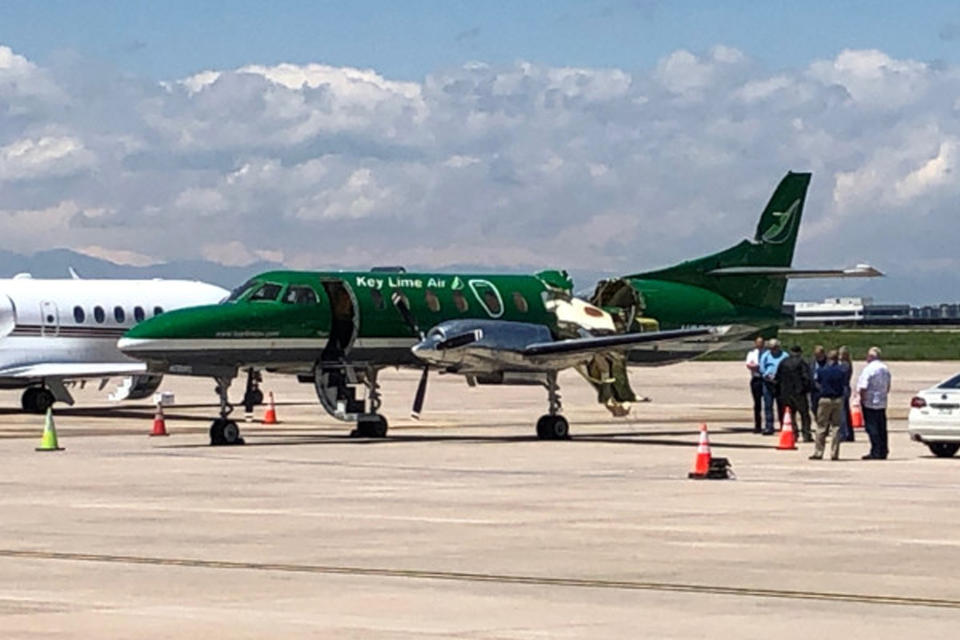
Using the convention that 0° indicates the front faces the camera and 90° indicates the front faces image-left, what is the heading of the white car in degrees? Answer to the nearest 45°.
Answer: approximately 225°

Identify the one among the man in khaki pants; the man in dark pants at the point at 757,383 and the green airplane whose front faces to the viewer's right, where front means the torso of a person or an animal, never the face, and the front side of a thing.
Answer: the man in dark pants

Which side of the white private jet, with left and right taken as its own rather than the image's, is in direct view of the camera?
right

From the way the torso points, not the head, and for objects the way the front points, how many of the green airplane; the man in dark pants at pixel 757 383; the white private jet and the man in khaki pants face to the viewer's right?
2

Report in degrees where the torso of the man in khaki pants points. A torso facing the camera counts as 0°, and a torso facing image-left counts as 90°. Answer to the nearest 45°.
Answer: approximately 180°

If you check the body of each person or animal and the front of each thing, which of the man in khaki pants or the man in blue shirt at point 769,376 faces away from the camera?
the man in khaki pants

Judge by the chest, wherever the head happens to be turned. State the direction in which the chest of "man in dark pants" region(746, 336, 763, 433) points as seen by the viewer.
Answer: to the viewer's right
